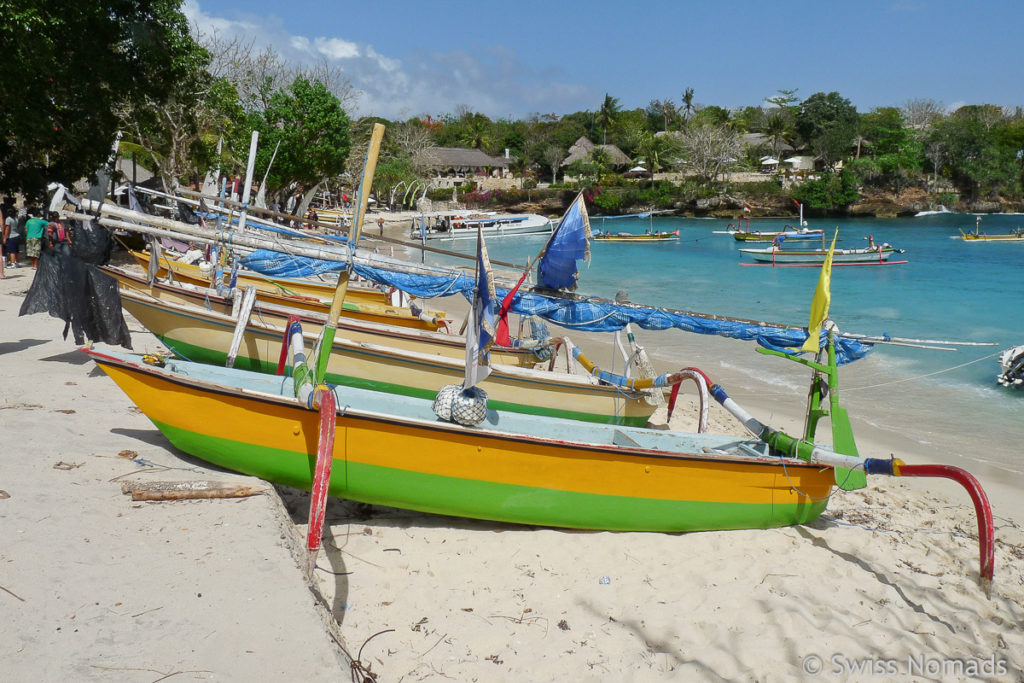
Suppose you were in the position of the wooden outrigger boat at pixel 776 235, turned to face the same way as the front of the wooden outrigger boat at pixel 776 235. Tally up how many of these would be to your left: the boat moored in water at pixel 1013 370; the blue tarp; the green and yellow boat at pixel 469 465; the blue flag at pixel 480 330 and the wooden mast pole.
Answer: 5

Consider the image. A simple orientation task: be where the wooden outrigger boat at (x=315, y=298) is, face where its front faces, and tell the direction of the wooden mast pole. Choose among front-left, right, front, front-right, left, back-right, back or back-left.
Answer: back-left

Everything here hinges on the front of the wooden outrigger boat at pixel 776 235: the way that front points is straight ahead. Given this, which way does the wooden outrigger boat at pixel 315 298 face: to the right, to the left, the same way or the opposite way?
the same way

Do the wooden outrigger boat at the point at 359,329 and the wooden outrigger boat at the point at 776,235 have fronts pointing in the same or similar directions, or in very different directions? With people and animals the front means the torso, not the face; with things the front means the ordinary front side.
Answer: same or similar directions

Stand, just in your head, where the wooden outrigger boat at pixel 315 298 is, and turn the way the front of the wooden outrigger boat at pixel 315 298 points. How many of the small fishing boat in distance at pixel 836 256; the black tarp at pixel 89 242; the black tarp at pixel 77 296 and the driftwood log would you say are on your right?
1

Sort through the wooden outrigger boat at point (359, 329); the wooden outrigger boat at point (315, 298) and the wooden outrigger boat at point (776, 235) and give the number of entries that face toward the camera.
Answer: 0

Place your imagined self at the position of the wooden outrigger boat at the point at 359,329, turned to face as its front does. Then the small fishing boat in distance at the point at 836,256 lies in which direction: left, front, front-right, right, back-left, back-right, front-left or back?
right

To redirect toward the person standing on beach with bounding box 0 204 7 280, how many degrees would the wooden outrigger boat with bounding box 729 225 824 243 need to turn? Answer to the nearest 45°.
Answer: approximately 45° to its left

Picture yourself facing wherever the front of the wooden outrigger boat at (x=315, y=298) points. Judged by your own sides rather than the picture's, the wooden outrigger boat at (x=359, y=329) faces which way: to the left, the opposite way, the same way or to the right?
the same way

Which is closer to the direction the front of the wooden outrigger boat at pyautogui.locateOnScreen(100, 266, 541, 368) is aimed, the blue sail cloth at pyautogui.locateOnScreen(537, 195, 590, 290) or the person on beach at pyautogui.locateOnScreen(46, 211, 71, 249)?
the person on beach

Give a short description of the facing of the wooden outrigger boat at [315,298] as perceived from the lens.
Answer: facing away from the viewer and to the left of the viewer
